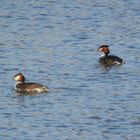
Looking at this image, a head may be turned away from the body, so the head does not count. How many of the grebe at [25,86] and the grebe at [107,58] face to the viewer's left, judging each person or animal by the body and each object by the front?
2

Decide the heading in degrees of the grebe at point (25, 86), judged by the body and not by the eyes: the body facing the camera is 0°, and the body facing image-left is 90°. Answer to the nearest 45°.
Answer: approximately 90°

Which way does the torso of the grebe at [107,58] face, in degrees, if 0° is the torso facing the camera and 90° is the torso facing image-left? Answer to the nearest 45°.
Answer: approximately 90°
